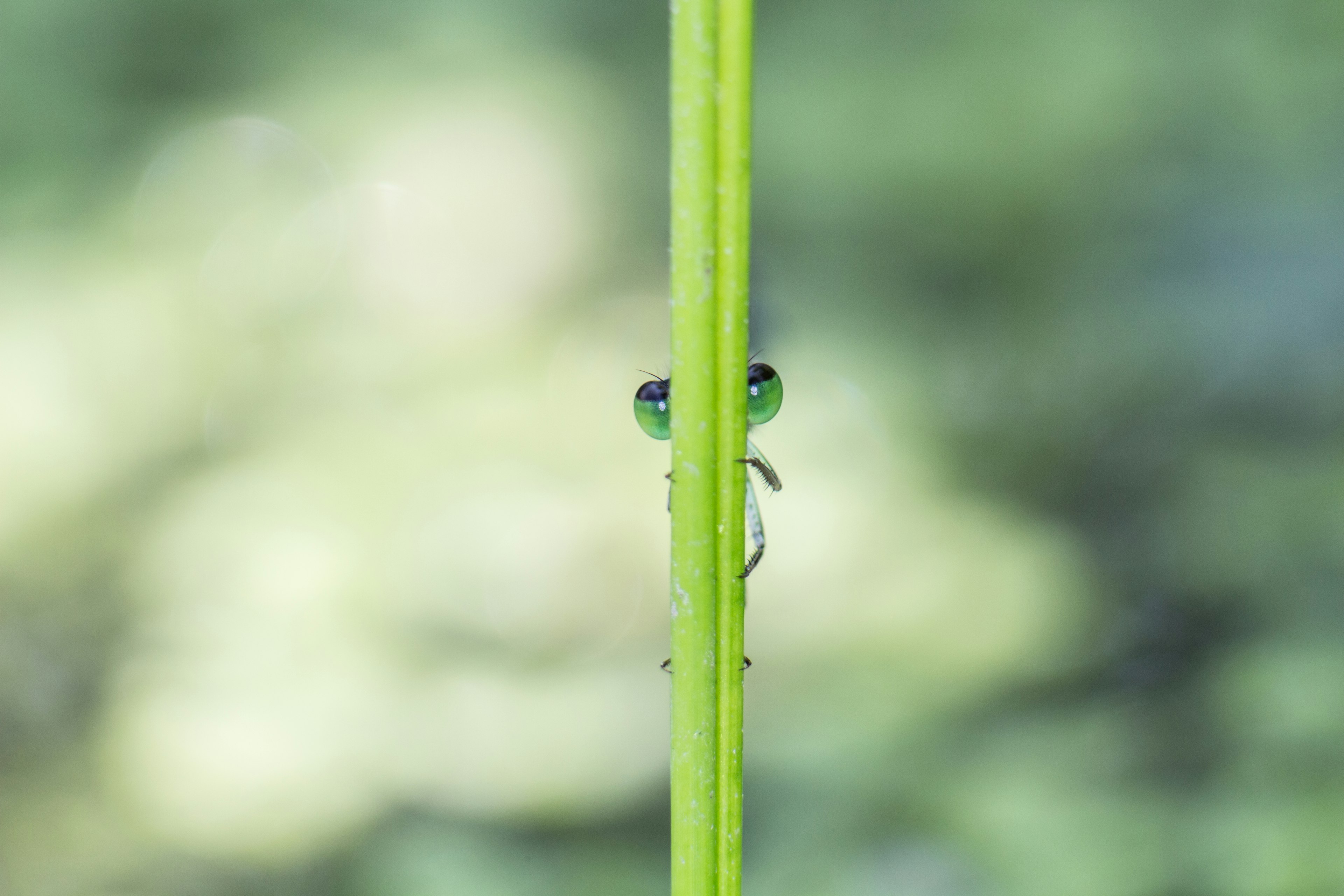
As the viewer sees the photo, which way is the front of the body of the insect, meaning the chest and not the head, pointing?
toward the camera
